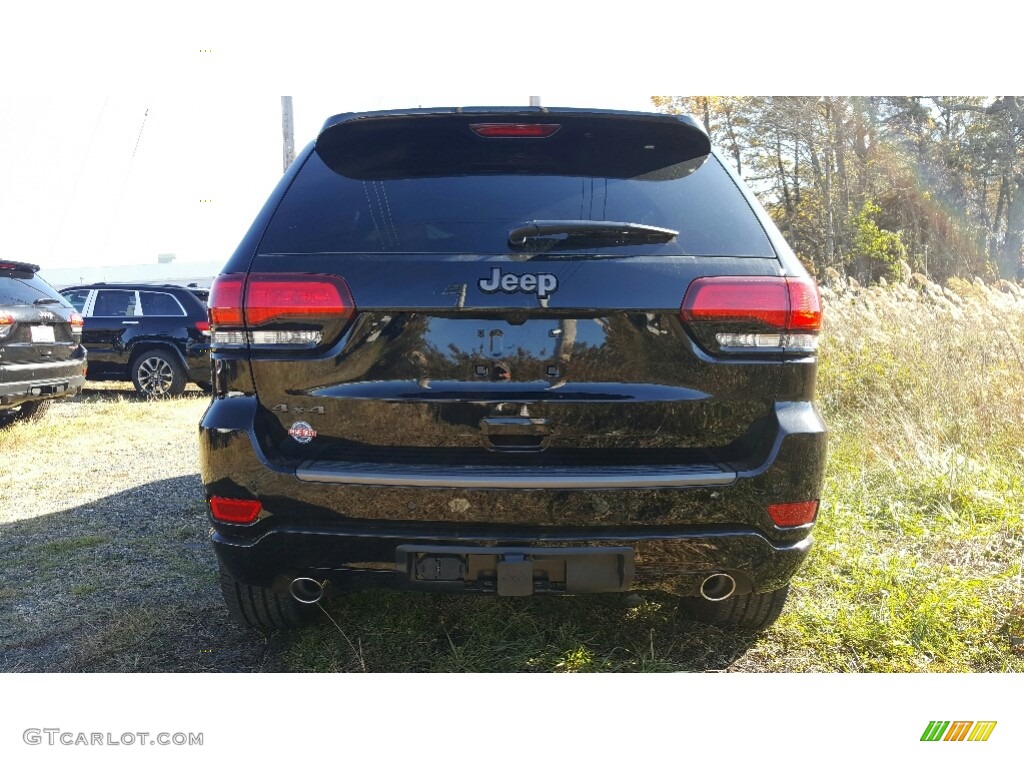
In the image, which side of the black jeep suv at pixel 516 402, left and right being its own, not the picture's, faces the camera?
back

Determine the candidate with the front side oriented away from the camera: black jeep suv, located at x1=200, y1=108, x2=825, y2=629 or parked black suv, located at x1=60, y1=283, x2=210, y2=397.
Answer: the black jeep suv

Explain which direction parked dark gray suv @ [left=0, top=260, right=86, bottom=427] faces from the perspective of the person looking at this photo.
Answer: facing away from the viewer and to the left of the viewer

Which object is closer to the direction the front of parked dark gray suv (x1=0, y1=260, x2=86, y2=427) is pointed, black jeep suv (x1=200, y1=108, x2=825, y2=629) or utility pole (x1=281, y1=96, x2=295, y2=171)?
the utility pole

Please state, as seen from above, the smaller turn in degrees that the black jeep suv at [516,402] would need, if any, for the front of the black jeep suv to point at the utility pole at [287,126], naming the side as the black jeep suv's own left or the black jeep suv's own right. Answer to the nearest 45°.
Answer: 0° — it already faces it

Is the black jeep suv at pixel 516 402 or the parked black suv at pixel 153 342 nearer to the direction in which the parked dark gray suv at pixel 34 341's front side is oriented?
the parked black suv

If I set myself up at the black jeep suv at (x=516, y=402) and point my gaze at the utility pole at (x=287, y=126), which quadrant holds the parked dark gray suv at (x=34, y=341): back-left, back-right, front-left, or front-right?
front-left

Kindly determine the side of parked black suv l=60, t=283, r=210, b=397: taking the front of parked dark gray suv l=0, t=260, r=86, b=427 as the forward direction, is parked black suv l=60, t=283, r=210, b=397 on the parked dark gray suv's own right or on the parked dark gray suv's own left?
on the parked dark gray suv's own right

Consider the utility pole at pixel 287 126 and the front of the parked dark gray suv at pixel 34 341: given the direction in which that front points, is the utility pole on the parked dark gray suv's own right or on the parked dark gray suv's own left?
on the parked dark gray suv's own right

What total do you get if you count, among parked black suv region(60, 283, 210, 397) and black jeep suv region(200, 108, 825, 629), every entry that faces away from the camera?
1
